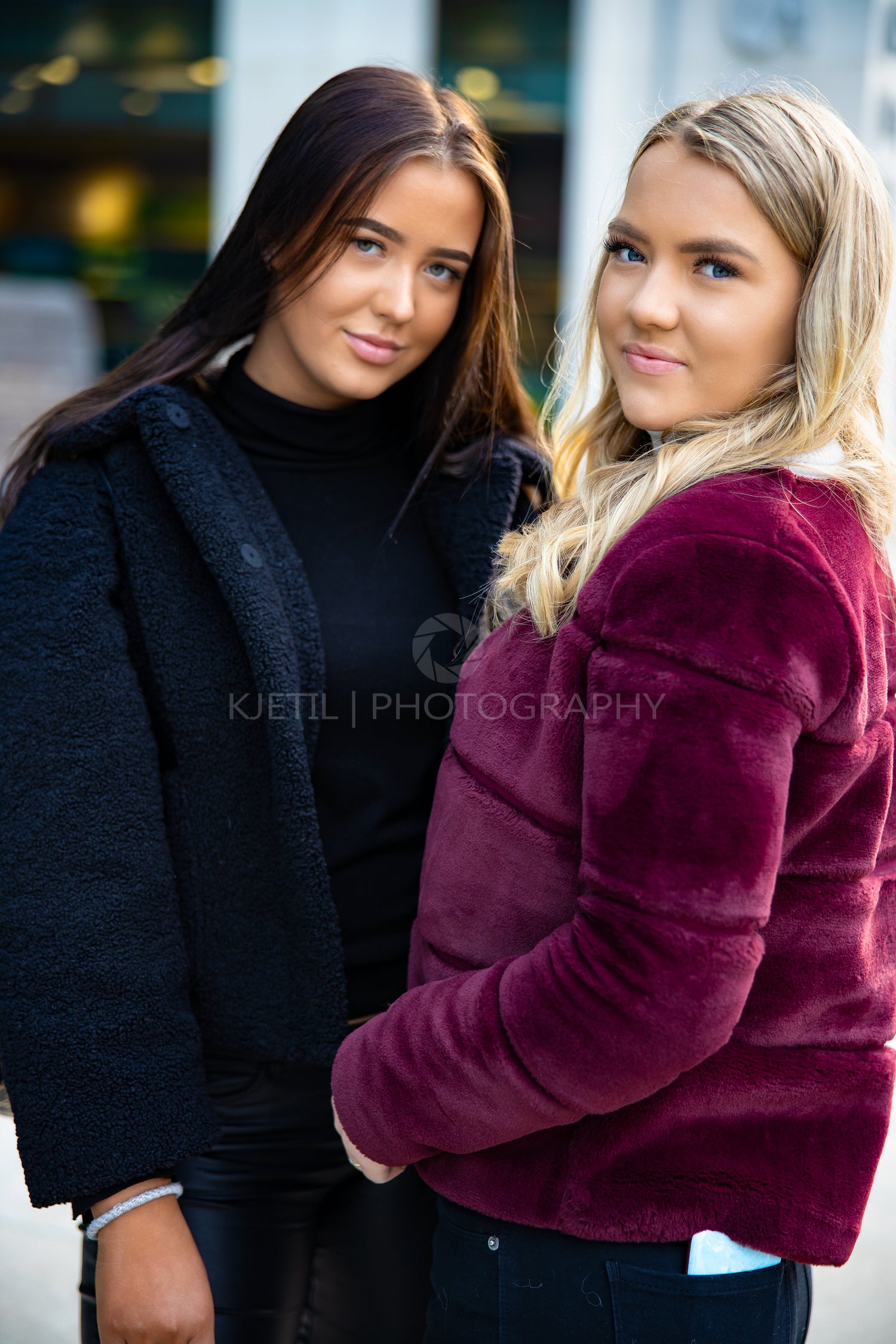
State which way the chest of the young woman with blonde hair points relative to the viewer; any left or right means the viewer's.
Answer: facing to the left of the viewer

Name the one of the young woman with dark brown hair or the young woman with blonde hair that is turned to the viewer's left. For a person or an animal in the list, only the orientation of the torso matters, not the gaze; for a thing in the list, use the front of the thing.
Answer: the young woman with blonde hair

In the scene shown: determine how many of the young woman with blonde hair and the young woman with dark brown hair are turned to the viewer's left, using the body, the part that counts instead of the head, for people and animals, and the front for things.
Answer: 1

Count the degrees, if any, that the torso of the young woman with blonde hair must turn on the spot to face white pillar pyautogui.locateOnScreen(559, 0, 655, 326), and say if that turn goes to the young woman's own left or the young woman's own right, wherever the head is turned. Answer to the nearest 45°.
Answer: approximately 90° to the young woman's own right
